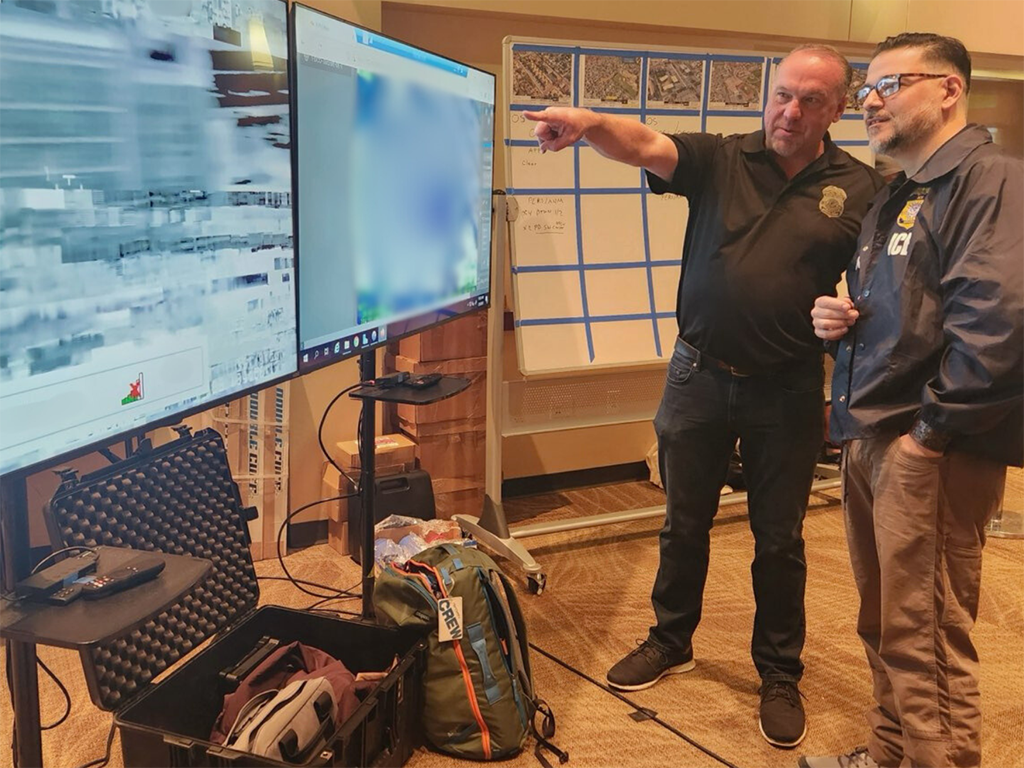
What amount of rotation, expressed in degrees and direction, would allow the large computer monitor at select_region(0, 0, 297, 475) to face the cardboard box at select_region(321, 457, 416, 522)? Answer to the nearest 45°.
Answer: approximately 135° to its left

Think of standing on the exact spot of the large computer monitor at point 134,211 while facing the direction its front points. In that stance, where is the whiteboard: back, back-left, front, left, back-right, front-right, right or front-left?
left

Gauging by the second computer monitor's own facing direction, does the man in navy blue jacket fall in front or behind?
in front

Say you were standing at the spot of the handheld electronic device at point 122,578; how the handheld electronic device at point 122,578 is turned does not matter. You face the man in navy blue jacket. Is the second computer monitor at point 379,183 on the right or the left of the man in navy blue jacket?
left

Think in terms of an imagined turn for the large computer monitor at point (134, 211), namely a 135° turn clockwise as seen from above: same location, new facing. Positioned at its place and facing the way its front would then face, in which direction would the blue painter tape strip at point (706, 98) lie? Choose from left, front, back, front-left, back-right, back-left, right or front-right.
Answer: back-right

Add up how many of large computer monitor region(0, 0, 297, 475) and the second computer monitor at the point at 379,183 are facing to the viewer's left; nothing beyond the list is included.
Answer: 0

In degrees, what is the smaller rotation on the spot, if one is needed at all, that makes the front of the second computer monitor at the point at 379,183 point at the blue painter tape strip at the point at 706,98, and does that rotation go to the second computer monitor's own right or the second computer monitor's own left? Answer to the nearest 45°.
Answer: approximately 90° to the second computer monitor's own left

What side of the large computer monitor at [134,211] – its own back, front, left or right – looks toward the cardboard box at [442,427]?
left

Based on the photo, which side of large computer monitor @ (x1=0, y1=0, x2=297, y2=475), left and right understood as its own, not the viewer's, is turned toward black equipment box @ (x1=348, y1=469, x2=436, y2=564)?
left
